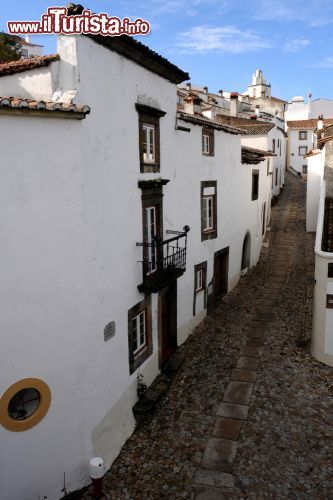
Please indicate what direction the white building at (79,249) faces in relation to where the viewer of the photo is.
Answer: facing the viewer and to the right of the viewer
